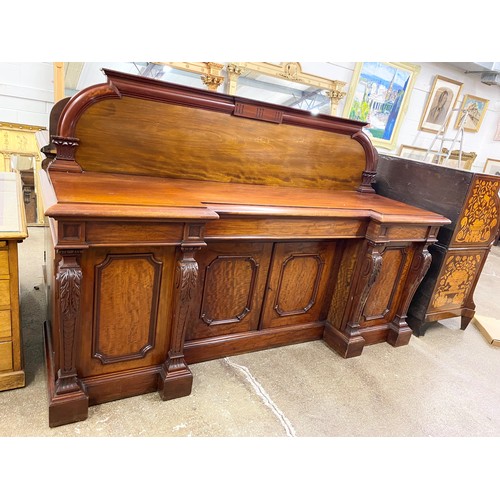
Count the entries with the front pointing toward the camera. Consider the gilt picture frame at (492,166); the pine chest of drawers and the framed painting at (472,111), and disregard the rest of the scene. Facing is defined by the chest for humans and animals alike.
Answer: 3

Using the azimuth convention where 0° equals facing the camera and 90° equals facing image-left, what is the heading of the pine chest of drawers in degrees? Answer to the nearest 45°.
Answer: approximately 0°

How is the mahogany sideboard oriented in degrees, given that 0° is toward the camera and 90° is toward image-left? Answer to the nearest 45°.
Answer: approximately 315°

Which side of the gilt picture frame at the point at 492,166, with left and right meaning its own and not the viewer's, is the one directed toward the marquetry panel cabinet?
front

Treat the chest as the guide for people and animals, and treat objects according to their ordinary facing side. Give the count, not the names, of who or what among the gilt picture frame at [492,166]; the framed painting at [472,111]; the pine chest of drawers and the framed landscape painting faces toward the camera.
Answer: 4

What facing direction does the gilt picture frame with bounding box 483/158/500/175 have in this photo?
toward the camera

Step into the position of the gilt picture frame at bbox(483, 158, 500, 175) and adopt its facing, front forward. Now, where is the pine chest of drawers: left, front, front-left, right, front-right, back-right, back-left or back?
front

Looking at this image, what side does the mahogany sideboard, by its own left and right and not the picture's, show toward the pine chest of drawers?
right

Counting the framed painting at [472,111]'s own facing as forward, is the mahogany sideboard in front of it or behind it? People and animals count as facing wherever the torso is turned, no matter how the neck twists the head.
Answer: in front

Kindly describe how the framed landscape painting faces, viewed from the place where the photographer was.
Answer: facing the viewer

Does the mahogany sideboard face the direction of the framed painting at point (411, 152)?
no

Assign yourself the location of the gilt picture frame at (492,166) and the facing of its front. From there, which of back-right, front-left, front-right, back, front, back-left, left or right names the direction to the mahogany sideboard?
front

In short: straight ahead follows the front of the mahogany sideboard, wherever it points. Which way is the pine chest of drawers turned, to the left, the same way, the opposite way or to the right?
the same way

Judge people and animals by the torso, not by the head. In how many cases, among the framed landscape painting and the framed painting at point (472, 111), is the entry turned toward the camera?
2

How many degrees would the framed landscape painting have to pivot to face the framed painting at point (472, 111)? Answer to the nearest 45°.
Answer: approximately 135° to its left

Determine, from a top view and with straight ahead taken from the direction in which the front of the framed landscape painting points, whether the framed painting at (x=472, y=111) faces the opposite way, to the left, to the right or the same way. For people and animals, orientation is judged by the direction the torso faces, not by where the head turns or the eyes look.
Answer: the same way

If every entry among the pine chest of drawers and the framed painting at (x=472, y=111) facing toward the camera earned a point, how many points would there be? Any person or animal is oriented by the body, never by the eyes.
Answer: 2
